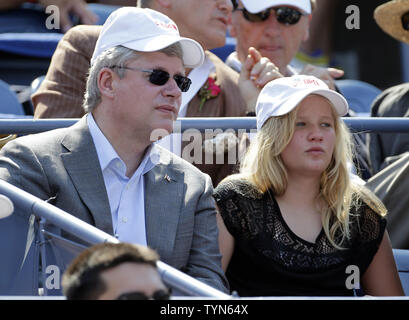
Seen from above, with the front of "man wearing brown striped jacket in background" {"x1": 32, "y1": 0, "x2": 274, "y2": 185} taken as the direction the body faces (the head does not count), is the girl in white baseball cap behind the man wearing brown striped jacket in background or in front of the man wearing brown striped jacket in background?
in front

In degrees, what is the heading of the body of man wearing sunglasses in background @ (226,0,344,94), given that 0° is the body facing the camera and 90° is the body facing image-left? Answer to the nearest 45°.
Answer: approximately 0°

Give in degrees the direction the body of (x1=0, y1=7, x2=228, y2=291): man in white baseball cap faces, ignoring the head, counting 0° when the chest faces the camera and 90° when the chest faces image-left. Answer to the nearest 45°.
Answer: approximately 315°

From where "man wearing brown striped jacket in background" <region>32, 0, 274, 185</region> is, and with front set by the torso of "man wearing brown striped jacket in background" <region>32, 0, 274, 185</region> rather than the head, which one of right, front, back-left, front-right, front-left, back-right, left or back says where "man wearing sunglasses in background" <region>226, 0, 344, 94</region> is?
left

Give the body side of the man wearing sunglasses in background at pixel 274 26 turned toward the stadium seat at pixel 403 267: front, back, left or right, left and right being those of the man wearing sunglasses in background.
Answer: front

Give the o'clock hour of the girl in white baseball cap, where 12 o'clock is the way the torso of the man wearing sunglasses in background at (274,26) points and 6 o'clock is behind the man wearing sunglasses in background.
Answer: The girl in white baseball cap is roughly at 12 o'clock from the man wearing sunglasses in background.

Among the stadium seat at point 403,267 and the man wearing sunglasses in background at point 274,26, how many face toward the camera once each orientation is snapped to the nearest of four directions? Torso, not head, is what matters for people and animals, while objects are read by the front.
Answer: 2

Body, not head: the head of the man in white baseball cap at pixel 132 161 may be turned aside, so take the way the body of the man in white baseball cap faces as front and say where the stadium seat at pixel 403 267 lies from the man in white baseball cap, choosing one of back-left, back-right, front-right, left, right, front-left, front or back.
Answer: front-left

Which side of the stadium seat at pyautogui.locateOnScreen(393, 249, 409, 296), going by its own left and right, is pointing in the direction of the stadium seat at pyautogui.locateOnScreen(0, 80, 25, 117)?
right
